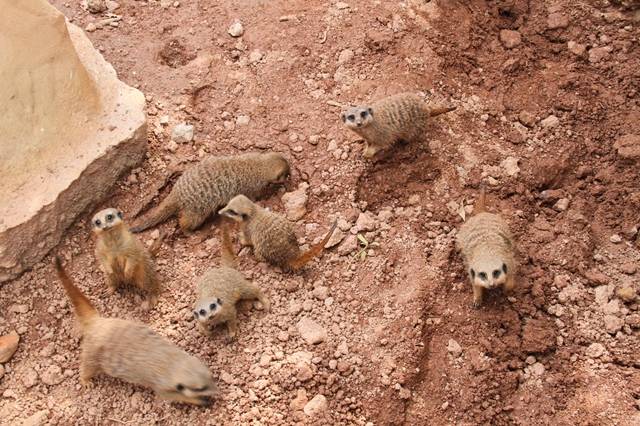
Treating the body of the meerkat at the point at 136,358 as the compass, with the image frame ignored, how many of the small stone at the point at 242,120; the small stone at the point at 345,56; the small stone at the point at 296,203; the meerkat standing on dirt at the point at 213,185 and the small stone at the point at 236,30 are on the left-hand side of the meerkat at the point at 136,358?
5

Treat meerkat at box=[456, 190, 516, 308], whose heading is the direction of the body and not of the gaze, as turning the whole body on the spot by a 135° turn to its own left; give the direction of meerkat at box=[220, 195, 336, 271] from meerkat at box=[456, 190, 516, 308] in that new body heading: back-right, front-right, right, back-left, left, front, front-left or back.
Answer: back-left

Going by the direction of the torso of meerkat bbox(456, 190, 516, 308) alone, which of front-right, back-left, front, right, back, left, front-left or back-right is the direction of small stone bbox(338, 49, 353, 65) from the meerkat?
back-right

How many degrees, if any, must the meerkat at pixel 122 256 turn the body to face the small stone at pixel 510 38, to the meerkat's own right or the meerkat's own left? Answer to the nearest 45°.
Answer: approximately 135° to the meerkat's own left

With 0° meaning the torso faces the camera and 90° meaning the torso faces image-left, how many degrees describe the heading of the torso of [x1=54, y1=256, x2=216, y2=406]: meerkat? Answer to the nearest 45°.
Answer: approximately 315°

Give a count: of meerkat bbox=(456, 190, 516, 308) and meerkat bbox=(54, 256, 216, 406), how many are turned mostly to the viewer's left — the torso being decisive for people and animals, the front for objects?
0

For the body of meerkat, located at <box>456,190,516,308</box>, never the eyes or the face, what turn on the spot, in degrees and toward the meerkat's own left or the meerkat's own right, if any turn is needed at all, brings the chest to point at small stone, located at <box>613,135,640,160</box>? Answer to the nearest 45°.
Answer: approximately 135° to the meerkat's own left

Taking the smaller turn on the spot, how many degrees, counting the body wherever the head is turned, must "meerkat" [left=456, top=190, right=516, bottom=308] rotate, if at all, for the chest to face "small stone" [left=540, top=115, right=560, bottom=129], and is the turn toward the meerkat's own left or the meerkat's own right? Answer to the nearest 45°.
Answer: approximately 180°

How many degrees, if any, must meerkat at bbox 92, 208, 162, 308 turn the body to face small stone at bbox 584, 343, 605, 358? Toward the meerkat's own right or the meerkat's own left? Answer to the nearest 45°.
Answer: approximately 90° to the meerkat's own left

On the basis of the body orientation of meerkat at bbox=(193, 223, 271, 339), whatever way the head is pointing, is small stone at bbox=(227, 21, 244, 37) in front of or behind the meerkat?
behind

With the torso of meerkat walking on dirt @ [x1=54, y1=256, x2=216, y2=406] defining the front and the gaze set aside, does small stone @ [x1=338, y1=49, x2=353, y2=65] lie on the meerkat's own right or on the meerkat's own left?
on the meerkat's own left

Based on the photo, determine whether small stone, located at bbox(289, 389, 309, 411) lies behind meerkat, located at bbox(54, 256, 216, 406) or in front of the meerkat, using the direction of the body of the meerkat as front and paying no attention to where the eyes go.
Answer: in front

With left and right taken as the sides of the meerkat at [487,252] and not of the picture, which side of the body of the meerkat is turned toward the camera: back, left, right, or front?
front

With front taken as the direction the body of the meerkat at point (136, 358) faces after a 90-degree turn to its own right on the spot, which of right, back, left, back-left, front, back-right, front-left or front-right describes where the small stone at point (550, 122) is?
back-left

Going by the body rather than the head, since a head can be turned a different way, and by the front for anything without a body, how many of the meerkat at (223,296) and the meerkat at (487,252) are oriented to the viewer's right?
0

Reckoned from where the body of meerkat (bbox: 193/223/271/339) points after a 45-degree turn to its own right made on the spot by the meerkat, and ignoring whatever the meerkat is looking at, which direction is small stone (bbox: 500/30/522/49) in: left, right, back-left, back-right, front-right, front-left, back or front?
back-right

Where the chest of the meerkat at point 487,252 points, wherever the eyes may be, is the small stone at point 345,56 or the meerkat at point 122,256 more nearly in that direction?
the meerkat

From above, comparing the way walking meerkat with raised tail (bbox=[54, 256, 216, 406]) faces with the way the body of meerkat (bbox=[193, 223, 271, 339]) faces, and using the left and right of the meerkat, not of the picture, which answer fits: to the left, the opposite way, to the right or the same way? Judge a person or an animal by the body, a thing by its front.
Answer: to the left
